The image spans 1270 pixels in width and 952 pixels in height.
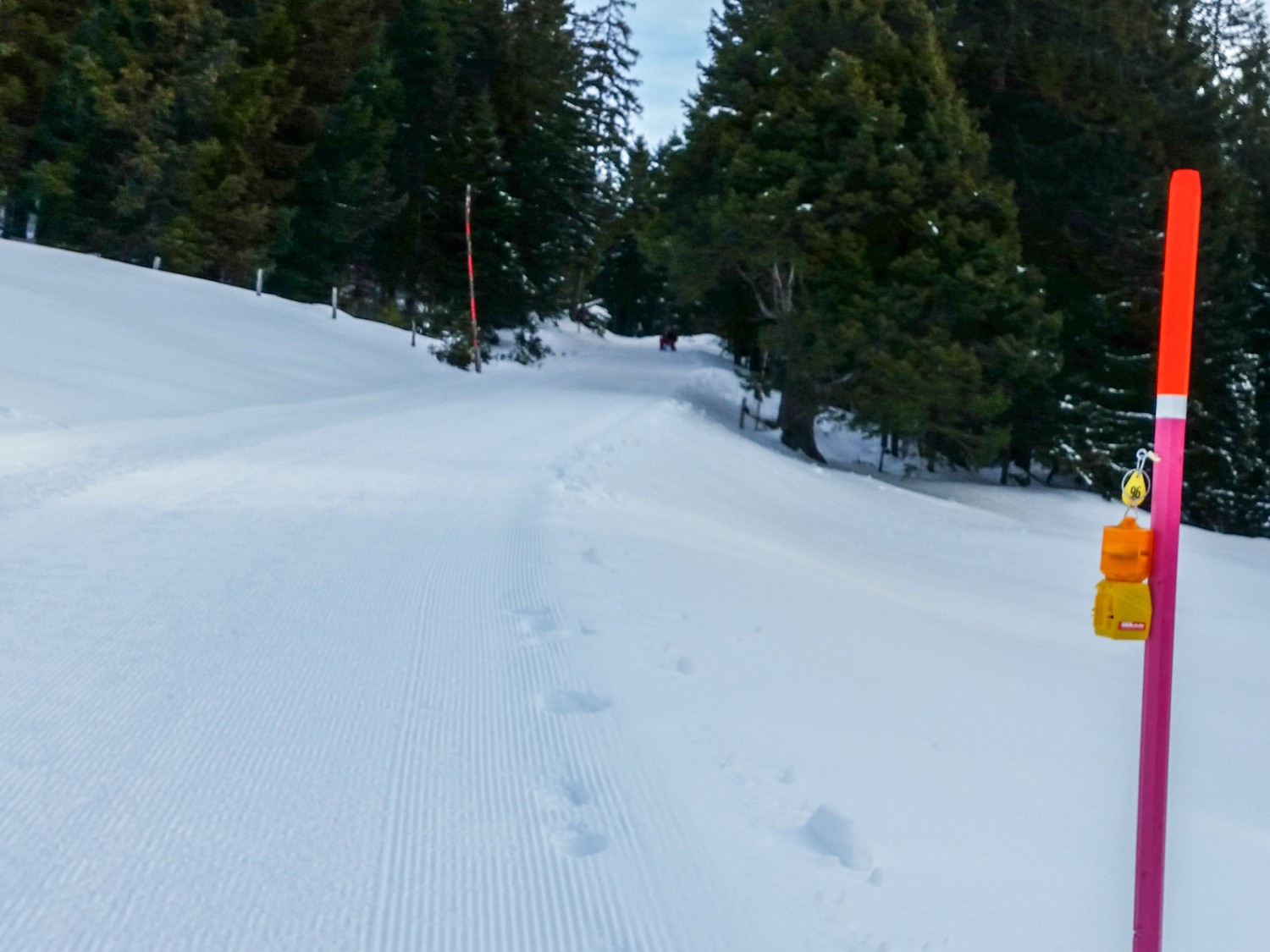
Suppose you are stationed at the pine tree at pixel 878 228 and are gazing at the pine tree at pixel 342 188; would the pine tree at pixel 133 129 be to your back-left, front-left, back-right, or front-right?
front-left

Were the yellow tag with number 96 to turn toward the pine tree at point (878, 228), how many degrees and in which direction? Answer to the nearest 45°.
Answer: approximately 180°

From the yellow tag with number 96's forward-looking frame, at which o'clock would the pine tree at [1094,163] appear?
The pine tree is roughly at 6 o'clock from the yellow tag with number 96.

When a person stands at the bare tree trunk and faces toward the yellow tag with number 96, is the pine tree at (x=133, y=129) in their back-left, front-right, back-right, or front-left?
back-right

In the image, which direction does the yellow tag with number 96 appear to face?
toward the camera

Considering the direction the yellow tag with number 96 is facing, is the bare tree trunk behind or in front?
behind

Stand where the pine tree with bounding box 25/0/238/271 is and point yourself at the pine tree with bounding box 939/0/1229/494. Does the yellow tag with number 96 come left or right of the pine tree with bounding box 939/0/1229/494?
right
